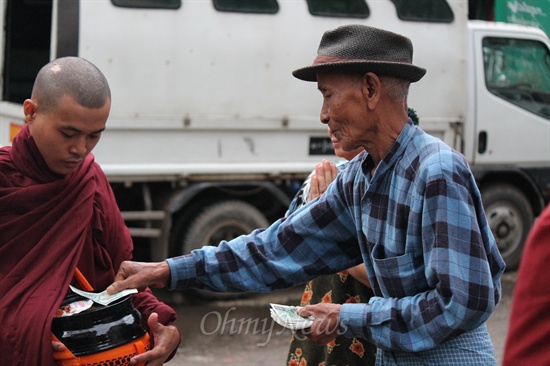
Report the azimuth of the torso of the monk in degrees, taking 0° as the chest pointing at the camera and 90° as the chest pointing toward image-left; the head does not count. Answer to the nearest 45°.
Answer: approximately 315°

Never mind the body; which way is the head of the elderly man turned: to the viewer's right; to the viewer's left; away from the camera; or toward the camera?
to the viewer's left
